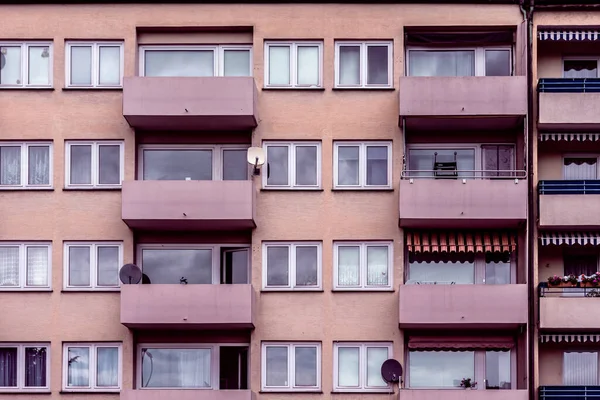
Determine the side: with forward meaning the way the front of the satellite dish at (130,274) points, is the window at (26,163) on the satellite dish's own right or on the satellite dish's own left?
on the satellite dish's own right

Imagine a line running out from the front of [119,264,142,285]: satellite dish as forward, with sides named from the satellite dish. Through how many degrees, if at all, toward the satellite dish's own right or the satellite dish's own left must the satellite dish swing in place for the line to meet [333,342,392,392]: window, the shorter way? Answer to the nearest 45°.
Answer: approximately 90° to the satellite dish's own left

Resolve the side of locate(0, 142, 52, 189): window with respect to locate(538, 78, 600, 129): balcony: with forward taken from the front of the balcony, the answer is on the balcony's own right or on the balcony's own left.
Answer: on the balcony's own right

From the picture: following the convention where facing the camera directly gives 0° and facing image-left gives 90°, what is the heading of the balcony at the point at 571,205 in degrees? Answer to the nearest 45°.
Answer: approximately 0°

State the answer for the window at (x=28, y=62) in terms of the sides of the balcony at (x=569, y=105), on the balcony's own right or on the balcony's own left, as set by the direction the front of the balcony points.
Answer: on the balcony's own right
